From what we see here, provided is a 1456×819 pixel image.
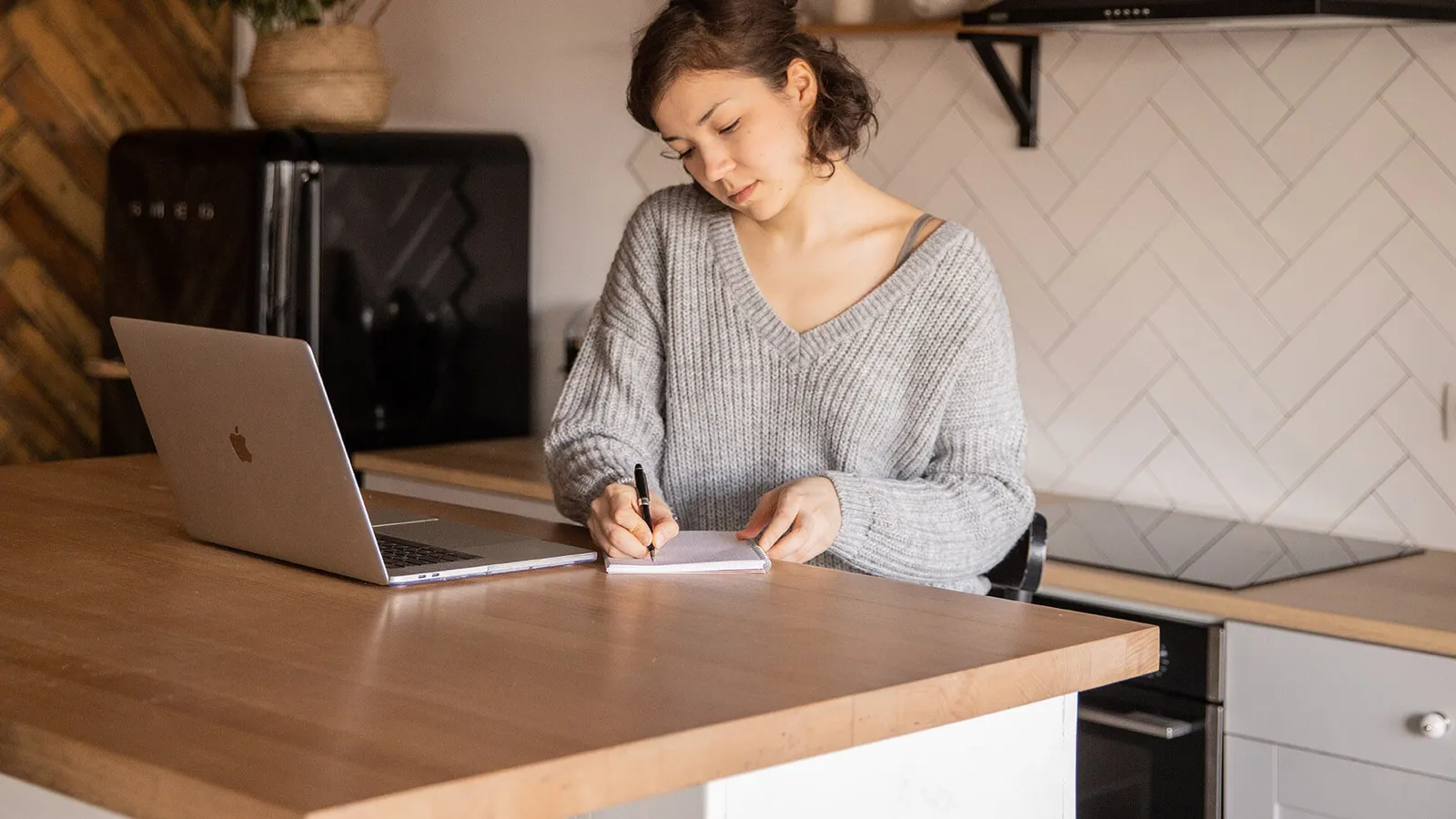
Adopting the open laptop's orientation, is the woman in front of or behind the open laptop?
in front

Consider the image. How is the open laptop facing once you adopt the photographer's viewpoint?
facing away from the viewer and to the right of the viewer

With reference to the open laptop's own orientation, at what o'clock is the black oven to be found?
The black oven is roughly at 1 o'clock from the open laptop.

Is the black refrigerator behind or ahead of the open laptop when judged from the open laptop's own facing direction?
ahead

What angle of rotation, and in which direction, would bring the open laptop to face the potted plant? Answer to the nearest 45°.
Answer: approximately 45° to its left

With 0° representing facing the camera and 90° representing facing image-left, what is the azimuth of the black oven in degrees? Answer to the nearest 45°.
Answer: approximately 45°
